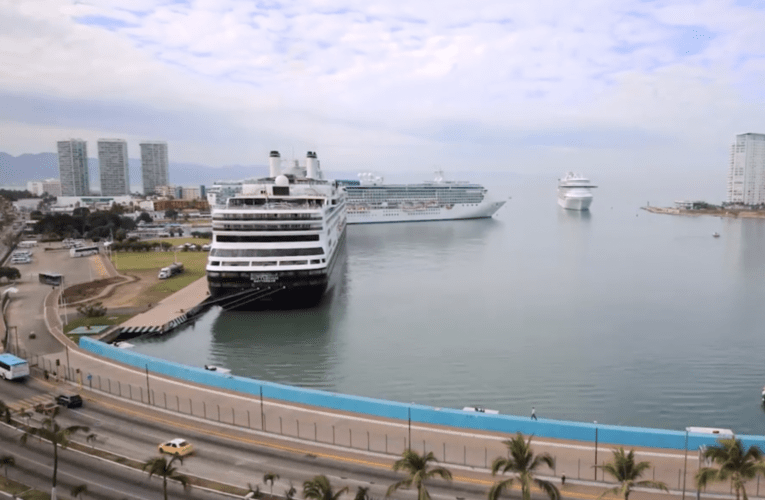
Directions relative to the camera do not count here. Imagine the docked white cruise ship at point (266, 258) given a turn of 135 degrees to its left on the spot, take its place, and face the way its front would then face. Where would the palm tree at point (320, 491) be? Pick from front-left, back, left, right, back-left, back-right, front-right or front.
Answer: front-left

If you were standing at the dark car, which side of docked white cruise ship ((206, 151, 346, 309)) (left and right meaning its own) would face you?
back

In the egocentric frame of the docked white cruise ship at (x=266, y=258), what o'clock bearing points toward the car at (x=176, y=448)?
The car is roughly at 6 o'clock from the docked white cruise ship.

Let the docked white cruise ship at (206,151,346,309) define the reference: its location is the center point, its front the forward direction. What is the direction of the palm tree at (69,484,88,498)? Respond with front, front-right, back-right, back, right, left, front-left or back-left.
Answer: back

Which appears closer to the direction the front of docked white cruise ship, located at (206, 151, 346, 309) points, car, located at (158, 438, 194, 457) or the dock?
the dock

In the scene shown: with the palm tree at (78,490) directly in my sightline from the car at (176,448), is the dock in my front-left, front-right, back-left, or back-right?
back-right

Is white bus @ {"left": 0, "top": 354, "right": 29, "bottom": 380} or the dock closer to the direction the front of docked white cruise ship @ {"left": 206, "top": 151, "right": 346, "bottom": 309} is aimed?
the dock

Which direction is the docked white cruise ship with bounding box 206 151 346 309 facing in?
away from the camera

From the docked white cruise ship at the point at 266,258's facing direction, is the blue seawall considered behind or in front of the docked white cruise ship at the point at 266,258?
behind

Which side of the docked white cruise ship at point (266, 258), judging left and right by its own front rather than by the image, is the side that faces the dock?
left
